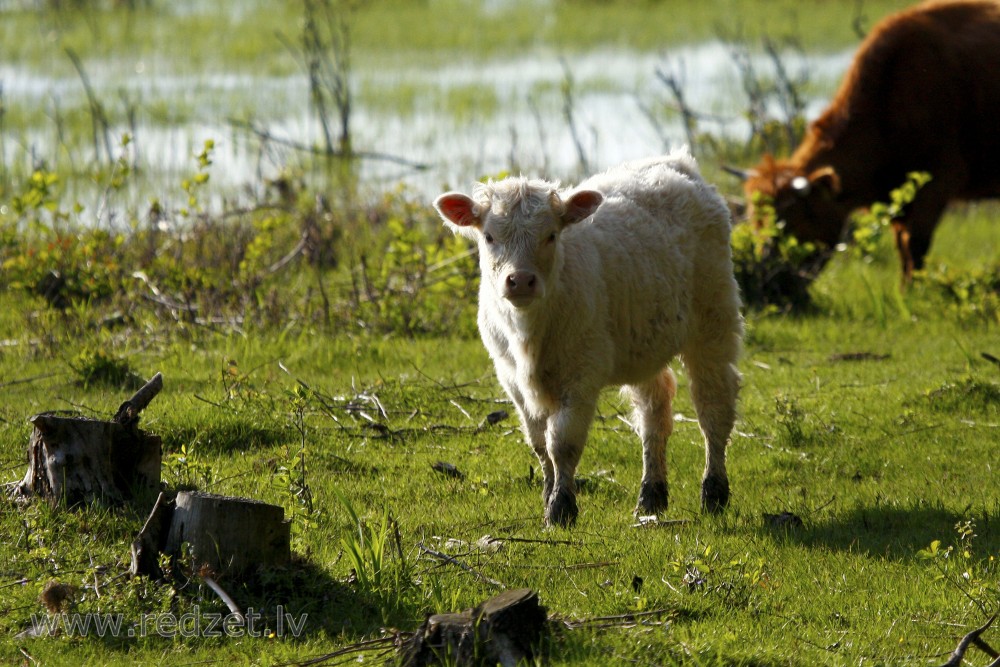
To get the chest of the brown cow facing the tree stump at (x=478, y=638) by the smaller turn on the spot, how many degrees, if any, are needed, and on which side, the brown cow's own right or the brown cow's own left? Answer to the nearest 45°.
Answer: approximately 90° to the brown cow's own left

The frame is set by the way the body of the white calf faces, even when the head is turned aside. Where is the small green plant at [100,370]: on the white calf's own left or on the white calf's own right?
on the white calf's own right

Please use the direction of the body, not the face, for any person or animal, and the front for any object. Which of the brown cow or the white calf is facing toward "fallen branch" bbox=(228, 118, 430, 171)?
the brown cow

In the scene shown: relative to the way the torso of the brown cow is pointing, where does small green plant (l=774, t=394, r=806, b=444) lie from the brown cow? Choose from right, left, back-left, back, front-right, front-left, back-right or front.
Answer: left

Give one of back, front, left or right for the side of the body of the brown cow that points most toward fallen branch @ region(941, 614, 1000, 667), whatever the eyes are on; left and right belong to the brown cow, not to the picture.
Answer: left

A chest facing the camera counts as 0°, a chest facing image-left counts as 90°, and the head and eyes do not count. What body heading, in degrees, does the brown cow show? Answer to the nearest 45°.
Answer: approximately 90°

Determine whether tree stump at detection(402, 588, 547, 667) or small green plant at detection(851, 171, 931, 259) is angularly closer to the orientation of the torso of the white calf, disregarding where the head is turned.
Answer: the tree stump

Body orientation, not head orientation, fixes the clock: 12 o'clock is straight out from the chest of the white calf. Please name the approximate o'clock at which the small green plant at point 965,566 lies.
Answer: The small green plant is roughly at 9 o'clock from the white calf.

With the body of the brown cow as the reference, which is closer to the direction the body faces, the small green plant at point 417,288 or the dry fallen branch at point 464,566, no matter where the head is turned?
the small green plant

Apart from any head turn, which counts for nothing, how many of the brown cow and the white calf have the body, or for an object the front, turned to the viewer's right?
0

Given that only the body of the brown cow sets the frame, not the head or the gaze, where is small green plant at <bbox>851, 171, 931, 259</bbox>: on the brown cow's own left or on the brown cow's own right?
on the brown cow's own left

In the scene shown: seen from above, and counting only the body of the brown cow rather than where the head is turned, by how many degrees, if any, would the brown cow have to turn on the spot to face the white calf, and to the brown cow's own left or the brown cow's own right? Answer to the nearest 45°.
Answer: approximately 90° to the brown cow's own left
